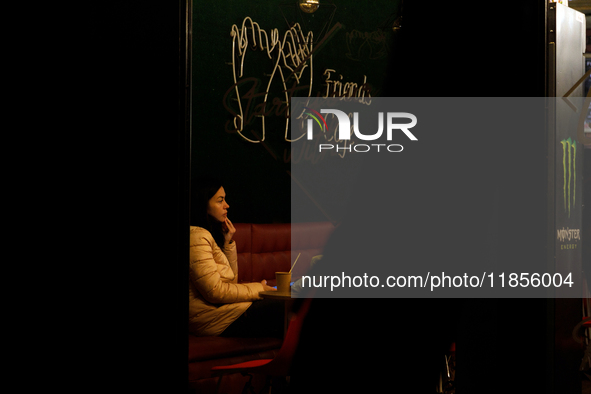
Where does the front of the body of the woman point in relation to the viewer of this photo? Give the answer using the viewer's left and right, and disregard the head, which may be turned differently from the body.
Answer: facing to the right of the viewer

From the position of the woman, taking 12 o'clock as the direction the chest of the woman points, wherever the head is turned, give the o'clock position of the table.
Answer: The table is roughly at 1 o'clock from the woman.

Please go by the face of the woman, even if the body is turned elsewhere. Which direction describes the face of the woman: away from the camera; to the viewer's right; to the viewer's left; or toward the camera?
to the viewer's right
